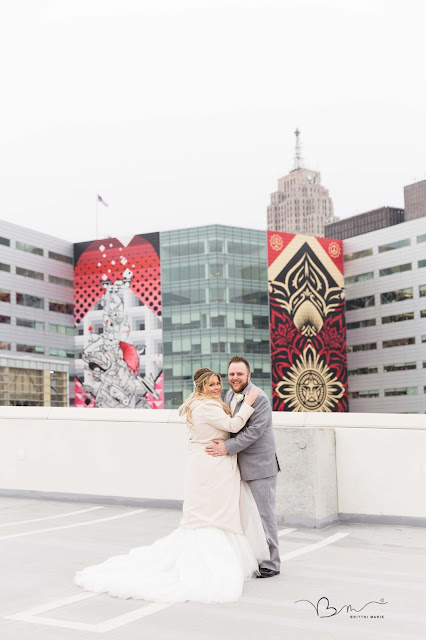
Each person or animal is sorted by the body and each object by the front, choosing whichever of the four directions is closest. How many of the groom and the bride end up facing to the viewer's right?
1

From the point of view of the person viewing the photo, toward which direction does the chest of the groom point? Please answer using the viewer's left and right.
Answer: facing the viewer and to the left of the viewer

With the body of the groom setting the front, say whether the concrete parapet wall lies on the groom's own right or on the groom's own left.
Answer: on the groom's own right

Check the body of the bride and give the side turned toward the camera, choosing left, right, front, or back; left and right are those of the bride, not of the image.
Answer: right

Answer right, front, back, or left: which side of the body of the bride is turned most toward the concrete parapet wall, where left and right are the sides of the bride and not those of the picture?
left
